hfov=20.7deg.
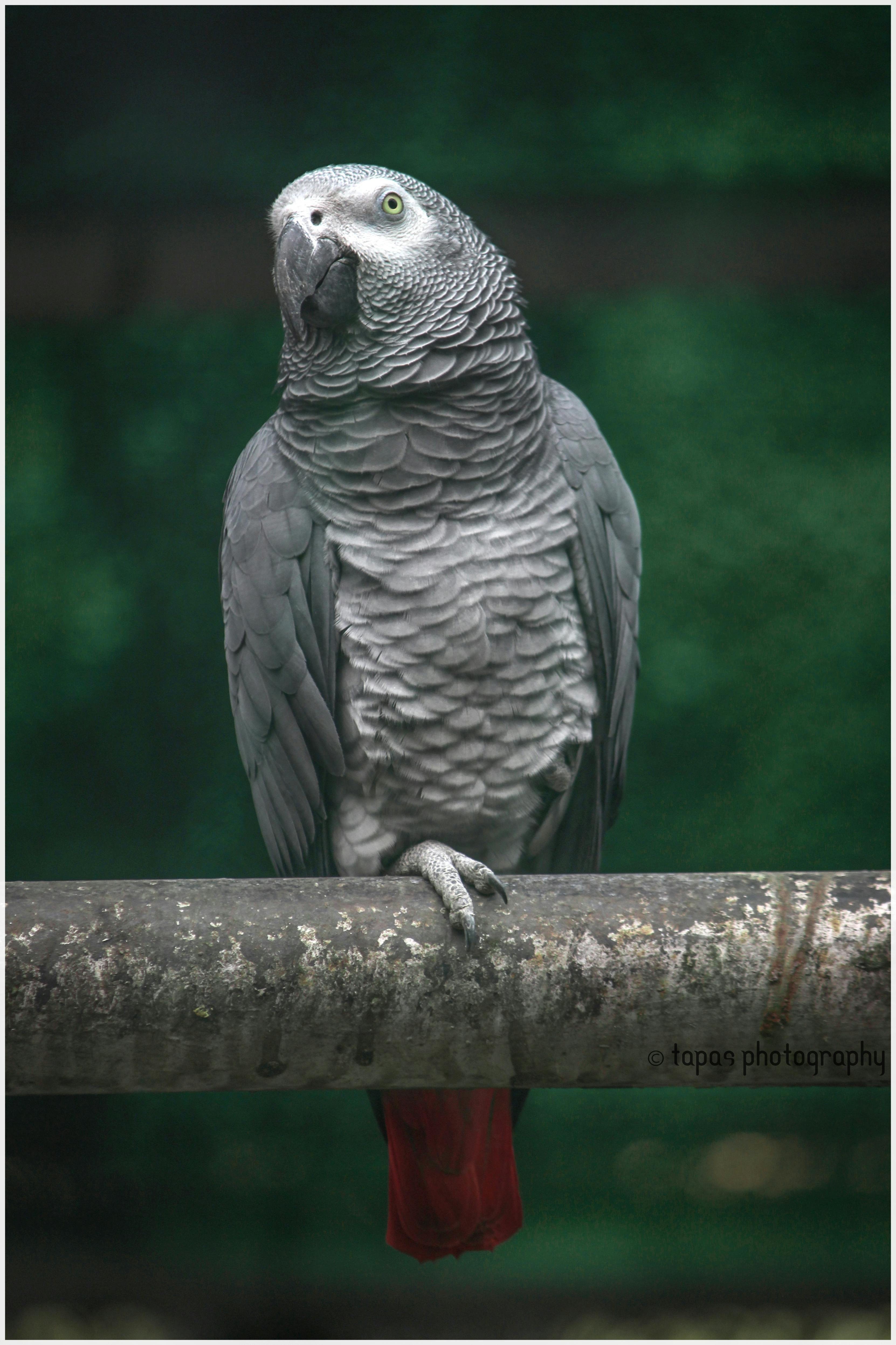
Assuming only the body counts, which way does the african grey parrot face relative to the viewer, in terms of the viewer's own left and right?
facing the viewer
